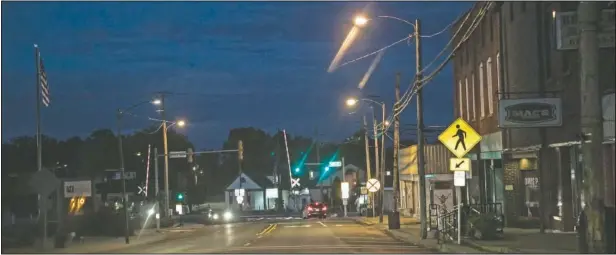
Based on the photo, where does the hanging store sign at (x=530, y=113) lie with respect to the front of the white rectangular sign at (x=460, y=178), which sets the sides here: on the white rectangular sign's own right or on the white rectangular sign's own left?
on the white rectangular sign's own left

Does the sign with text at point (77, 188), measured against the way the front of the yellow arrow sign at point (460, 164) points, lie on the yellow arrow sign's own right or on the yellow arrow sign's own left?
on the yellow arrow sign's own right

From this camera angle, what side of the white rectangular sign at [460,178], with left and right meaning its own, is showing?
front

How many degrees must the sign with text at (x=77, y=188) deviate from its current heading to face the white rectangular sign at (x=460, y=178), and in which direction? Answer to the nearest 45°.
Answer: approximately 45° to its left

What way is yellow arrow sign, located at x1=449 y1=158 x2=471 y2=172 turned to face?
toward the camera

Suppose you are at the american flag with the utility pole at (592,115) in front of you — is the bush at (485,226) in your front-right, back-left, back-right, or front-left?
front-left

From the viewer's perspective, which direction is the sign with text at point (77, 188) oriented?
toward the camera

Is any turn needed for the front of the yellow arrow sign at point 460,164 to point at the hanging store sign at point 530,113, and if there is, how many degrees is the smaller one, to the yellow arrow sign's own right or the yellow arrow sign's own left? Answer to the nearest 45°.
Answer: approximately 90° to the yellow arrow sign's own left

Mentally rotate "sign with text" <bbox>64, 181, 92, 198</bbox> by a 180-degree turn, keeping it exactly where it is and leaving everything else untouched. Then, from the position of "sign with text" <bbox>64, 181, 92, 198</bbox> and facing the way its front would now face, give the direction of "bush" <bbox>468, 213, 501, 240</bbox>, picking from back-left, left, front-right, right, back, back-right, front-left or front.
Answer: back-right
